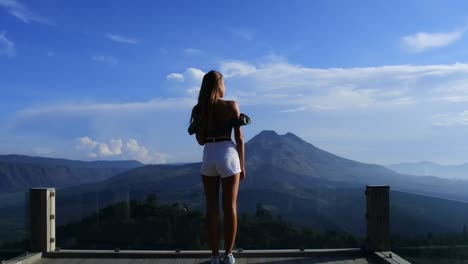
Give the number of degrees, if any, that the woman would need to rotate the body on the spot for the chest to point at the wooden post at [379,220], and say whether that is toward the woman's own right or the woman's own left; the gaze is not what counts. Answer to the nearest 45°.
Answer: approximately 45° to the woman's own right

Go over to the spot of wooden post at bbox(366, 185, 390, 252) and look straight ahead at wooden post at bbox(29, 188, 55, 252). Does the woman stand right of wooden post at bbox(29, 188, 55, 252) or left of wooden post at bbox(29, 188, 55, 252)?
left

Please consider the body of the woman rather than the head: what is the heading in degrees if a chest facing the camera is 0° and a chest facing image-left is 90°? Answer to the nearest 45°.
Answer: approximately 180°

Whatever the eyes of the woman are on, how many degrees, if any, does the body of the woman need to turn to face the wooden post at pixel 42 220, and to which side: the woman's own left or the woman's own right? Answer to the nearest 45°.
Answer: approximately 45° to the woman's own left

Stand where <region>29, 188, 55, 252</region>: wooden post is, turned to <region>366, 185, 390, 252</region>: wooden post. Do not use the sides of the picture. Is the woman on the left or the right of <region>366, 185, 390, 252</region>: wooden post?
right

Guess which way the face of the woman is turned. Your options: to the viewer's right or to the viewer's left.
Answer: to the viewer's right
